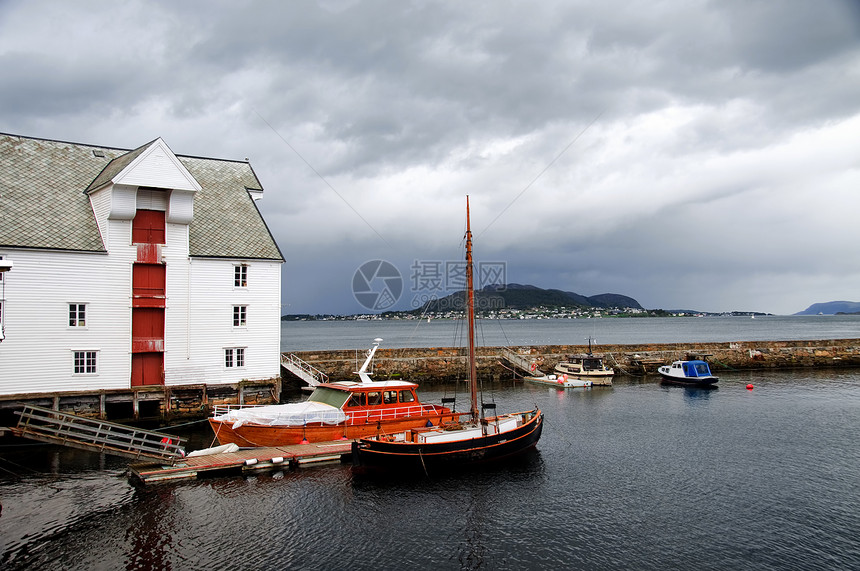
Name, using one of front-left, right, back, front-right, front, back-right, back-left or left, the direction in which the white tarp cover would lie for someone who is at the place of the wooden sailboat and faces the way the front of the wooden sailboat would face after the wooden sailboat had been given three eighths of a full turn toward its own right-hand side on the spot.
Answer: right

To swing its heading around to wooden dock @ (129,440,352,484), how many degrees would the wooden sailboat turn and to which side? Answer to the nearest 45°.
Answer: approximately 135° to its left

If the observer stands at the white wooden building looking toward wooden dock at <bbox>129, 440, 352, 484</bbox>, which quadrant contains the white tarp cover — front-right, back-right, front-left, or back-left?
front-left

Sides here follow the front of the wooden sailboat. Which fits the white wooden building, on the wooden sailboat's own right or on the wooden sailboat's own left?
on the wooden sailboat's own left

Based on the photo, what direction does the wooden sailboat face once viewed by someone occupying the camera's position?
facing away from the viewer and to the right of the viewer
